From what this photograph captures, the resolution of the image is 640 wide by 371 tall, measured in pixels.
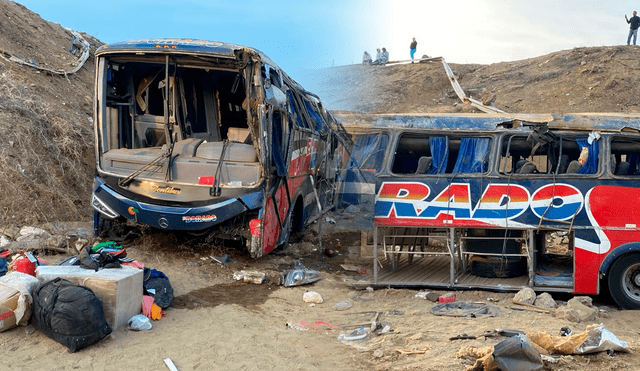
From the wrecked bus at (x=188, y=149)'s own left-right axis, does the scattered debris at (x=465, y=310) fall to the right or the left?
on its left

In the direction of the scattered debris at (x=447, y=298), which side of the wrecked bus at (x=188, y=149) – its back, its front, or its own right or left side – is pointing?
left

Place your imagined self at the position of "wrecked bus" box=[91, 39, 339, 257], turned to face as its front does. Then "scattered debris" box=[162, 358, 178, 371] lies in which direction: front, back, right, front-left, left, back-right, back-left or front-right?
front-left

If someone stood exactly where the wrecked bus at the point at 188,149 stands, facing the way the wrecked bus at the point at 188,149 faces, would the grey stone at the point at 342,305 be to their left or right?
on their left

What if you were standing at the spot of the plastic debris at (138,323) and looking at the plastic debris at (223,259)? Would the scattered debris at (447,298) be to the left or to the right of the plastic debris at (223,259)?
right

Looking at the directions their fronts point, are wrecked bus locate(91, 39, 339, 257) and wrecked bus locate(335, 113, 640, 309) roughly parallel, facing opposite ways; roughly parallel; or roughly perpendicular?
roughly perpendicular
